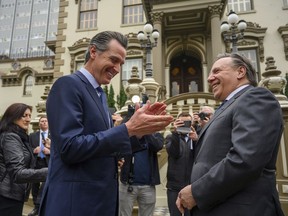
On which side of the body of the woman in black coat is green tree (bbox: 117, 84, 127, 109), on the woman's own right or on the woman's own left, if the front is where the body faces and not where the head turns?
on the woman's own left

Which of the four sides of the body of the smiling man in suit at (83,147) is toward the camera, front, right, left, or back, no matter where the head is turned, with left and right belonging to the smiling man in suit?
right

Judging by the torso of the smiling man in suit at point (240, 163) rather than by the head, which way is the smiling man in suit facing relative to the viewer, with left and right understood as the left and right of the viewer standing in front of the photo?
facing to the left of the viewer

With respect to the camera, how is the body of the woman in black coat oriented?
to the viewer's right

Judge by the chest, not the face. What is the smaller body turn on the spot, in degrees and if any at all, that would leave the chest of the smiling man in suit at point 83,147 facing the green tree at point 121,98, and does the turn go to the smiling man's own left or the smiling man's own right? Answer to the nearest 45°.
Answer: approximately 90° to the smiling man's own left

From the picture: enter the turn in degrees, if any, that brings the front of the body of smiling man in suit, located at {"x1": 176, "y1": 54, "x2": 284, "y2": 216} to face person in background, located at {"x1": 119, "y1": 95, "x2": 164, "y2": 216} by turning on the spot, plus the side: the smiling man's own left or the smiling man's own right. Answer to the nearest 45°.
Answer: approximately 45° to the smiling man's own right

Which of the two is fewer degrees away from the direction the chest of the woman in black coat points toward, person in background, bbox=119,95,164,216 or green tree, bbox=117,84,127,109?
the person in background

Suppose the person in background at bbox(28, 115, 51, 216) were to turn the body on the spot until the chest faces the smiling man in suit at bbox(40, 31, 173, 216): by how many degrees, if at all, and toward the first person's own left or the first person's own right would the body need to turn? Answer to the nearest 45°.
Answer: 0° — they already face them
